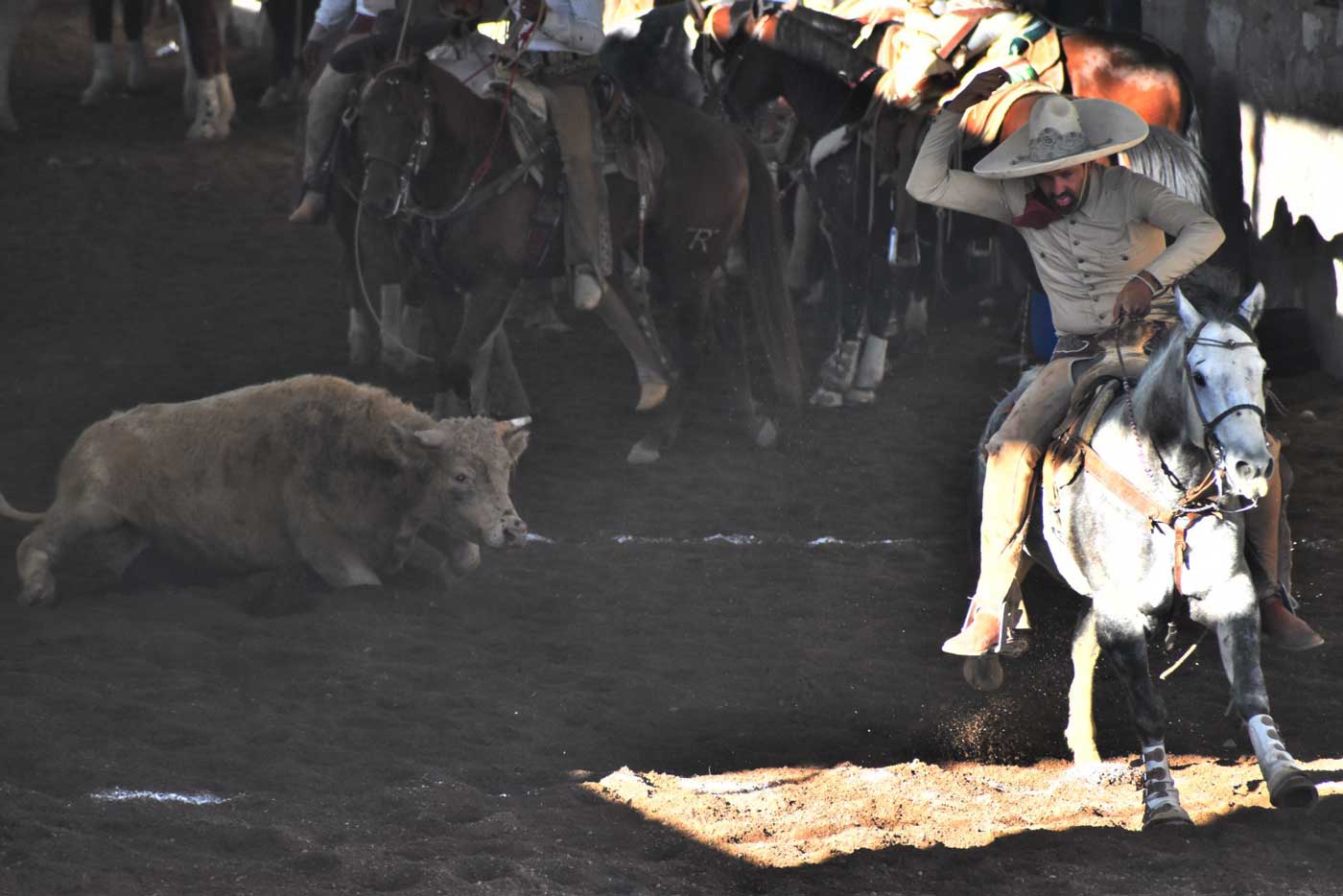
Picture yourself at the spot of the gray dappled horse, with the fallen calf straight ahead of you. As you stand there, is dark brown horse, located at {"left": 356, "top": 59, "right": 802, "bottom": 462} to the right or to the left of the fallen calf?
right

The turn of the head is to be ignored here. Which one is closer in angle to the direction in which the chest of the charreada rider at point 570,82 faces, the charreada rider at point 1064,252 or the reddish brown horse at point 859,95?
the charreada rider

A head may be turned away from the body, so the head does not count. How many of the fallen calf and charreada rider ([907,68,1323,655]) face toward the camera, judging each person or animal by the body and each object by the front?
1

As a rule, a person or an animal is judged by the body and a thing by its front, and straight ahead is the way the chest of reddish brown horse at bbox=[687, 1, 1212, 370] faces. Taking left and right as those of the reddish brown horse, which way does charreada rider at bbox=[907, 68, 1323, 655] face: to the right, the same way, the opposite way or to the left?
to the left

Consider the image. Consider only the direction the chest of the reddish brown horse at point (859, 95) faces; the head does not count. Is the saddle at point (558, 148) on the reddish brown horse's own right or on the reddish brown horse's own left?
on the reddish brown horse's own left

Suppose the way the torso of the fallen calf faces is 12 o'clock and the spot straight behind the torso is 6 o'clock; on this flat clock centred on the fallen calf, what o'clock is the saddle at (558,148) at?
The saddle is roughly at 10 o'clock from the fallen calf.

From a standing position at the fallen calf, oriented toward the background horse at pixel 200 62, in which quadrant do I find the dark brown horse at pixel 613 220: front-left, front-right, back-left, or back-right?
front-right

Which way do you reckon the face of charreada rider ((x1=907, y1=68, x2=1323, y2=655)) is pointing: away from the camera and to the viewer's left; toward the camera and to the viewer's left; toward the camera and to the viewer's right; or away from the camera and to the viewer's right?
toward the camera and to the viewer's left

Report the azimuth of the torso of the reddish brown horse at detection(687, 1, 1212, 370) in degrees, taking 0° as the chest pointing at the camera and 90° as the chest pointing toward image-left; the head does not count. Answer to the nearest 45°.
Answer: approximately 90°

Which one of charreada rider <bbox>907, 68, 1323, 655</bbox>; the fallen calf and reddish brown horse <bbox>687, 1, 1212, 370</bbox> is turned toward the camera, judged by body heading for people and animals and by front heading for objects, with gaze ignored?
the charreada rider

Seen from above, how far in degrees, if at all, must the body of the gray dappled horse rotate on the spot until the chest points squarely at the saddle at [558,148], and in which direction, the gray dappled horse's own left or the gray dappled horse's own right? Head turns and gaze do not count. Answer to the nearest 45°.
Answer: approximately 180°

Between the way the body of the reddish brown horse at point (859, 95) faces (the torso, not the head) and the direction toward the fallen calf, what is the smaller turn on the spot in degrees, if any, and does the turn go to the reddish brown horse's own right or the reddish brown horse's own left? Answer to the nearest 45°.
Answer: approximately 45° to the reddish brown horse's own left

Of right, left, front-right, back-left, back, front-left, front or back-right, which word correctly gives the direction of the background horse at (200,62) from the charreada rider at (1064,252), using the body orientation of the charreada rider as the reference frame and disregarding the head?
back-right

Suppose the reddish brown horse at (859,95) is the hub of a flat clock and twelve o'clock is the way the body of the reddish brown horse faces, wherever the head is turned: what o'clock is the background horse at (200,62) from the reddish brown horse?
The background horse is roughly at 1 o'clock from the reddish brown horse.

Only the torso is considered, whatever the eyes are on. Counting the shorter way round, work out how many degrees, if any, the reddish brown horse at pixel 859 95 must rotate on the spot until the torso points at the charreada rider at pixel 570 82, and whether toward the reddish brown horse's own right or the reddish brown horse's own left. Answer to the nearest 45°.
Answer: approximately 45° to the reddish brown horse's own left

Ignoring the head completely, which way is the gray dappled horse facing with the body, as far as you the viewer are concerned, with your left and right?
facing the viewer and to the right of the viewer

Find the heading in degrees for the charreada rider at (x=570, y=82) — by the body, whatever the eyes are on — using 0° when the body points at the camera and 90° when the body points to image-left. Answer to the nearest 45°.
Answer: approximately 45°

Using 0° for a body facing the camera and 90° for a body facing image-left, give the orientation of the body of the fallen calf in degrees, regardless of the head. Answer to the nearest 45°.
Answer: approximately 270°
